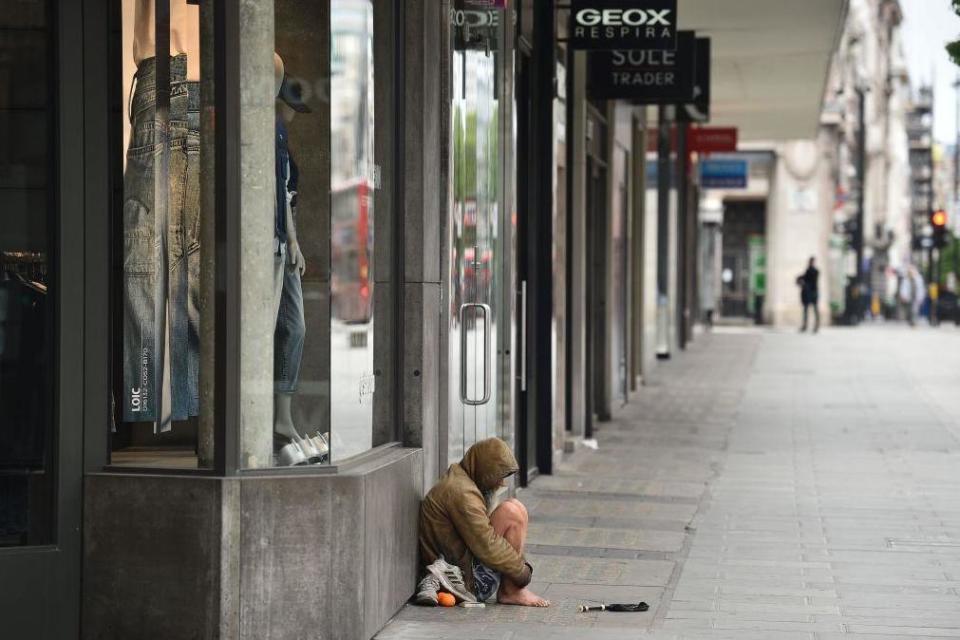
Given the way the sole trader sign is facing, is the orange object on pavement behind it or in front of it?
in front

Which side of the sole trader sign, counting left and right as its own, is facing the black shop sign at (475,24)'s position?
front

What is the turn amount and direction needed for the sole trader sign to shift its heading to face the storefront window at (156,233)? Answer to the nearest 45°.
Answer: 0° — it already faces it

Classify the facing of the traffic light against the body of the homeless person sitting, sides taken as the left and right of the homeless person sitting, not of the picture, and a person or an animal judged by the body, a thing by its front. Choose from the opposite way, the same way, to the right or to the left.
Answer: to the right

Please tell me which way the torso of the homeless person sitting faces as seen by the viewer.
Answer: to the viewer's right

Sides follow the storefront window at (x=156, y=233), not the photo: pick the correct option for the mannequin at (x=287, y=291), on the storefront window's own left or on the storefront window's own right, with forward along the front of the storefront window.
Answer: on the storefront window's own left

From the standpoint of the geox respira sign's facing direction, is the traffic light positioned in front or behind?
behind

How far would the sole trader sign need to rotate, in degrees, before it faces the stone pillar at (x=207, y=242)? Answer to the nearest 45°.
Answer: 0° — it already faces it

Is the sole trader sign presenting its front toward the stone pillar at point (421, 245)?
yes

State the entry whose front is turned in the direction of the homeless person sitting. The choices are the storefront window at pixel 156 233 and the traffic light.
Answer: the traffic light

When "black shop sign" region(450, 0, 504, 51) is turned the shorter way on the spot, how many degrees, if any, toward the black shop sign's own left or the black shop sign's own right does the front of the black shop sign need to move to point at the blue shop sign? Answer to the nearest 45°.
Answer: approximately 180°

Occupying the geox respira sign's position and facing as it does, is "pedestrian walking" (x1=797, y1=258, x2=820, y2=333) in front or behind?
behind
